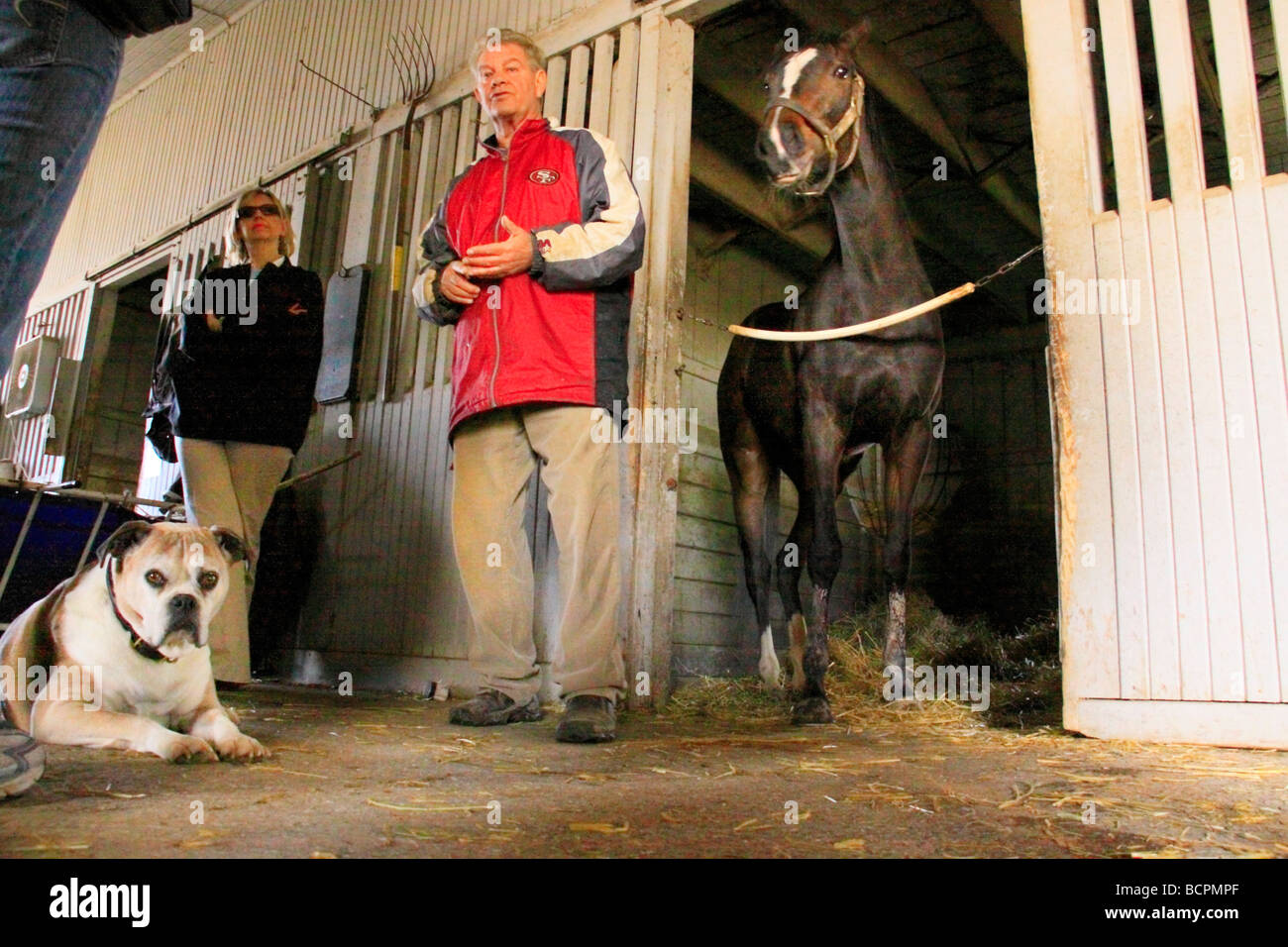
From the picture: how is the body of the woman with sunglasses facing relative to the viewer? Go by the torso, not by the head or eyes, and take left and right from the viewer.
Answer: facing the viewer

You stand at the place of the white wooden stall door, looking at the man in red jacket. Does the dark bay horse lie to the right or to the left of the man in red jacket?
right

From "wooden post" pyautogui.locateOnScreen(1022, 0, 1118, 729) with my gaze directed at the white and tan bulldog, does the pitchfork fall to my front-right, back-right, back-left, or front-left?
front-right

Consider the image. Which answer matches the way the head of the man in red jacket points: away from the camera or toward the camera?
toward the camera

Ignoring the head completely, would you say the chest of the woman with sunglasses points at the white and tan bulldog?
yes

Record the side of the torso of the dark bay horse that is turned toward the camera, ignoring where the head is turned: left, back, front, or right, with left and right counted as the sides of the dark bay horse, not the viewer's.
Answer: front

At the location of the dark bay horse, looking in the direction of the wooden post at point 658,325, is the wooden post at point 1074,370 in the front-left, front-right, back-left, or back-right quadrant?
back-left

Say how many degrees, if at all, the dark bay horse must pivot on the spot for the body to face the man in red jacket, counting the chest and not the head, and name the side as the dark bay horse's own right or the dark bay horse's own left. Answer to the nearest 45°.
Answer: approximately 45° to the dark bay horse's own right

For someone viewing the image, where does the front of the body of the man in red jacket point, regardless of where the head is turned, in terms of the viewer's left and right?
facing the viewer and to the left of the viewer

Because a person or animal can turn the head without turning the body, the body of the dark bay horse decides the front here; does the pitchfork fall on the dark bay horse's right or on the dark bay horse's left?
on the dark bay horse's right

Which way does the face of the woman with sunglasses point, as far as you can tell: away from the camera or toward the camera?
toward the camera

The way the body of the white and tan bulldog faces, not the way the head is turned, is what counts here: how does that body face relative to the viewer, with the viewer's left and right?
facing the viewer and to the right of the viewer
